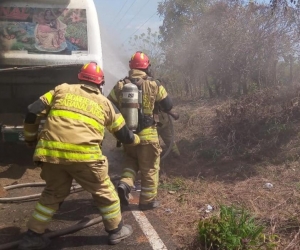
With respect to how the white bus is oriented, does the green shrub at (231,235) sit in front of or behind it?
behind

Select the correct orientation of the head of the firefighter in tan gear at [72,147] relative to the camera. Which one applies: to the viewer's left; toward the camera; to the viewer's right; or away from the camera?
away from the camera

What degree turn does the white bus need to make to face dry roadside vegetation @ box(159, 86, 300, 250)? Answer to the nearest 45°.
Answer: approximately 135° to its right

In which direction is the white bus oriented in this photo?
away from the camera

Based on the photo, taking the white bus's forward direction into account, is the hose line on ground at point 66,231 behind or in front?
behind

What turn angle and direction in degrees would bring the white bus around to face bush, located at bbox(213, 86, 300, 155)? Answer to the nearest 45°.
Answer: approximately 90° to its right

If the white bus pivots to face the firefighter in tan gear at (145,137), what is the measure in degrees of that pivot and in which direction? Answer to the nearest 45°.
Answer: approximately 135° to its right

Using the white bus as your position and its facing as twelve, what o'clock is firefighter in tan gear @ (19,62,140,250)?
The firefighter in tan gear is roughly at 6 o'clock from the white bus.
